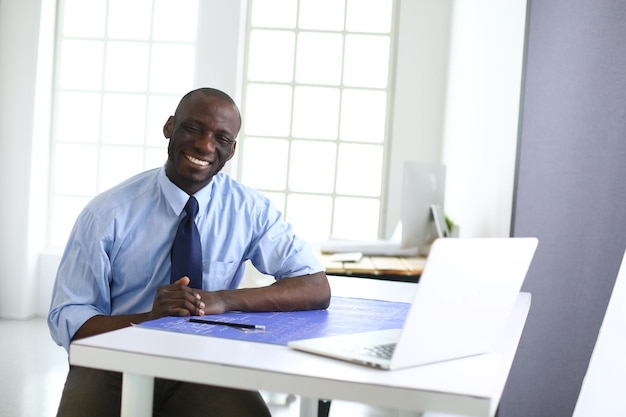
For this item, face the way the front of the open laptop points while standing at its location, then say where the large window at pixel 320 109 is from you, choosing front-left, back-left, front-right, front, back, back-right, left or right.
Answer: front-right

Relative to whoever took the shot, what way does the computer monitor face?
facing away from the viewer and to the left of the viewer

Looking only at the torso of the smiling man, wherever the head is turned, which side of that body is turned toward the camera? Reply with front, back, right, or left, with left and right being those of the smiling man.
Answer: front

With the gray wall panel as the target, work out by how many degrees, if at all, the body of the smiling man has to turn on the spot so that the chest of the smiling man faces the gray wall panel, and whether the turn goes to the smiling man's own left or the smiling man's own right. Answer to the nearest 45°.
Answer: approximately 135° to the smiling man's own left

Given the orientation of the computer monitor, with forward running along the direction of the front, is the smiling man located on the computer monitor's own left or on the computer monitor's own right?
on the computer monitor's own left

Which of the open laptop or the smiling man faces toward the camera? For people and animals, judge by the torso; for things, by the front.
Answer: the smiling man

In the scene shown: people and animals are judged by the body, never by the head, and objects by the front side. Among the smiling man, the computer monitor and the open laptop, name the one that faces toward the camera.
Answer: the smiling man

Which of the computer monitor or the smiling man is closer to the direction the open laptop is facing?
the smiling man

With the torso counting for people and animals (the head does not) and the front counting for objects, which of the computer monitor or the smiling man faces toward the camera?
the smiling man

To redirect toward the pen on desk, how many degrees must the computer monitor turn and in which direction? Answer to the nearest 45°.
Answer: approximately 135° to its left

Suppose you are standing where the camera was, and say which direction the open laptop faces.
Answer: facing away from the viewer and to the left of the viewer

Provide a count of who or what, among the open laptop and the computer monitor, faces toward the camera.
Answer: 0
